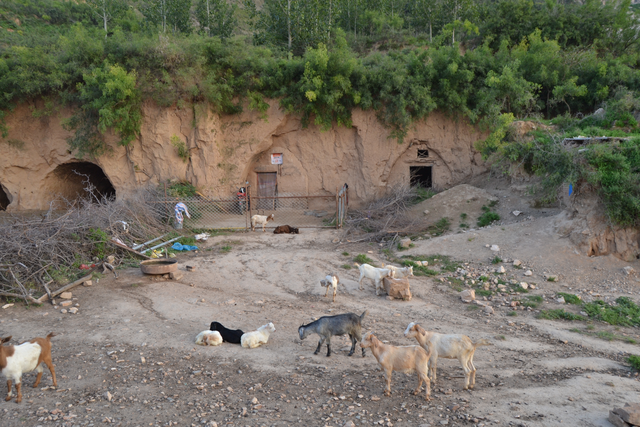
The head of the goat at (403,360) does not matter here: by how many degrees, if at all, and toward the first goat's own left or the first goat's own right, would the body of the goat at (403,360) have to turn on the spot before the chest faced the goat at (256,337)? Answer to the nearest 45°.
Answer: approximately 45° to the first goat's own right

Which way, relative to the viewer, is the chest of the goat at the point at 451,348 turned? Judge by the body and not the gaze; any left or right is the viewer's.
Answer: facing to the left of the viewer

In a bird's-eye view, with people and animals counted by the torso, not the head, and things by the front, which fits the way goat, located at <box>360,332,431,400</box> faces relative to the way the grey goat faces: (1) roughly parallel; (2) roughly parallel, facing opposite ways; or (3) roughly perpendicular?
roughly parallel

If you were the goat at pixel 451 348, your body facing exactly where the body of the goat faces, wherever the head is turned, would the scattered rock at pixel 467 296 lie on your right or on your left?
on your right

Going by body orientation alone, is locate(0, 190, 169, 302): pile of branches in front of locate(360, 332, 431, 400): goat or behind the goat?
in front

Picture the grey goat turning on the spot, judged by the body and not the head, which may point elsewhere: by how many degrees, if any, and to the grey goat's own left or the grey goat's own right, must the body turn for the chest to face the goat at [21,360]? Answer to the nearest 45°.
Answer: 0° — it already faces it

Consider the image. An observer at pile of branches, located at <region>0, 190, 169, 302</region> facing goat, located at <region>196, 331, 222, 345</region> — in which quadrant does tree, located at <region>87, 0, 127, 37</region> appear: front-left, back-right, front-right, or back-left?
back-left

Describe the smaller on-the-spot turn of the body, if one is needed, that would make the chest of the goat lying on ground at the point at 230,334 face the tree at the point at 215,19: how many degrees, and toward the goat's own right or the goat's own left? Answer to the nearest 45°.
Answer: approximately 90° to the goat's own right

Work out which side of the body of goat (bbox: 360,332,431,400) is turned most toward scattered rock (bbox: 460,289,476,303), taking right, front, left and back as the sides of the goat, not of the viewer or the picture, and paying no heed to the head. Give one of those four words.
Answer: right

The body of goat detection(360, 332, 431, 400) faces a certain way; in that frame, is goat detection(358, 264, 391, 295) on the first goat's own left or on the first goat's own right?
on the first goat's own right

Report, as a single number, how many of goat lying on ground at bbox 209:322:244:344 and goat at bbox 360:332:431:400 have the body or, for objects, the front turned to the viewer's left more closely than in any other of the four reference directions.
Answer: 2

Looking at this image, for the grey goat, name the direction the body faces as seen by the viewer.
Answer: to the viewer's left

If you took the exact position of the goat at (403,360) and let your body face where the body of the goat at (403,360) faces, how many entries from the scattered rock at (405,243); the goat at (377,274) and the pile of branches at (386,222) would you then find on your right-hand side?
3

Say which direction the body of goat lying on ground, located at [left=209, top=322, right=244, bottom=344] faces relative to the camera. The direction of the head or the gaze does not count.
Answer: to the viewer's left

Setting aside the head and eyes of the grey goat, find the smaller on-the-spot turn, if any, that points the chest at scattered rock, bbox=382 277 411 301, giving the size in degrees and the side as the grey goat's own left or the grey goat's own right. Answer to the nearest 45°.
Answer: approximately 135° to the grey goat's own right

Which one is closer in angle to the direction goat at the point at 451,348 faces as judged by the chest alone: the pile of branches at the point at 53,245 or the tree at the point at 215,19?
the pile of branches

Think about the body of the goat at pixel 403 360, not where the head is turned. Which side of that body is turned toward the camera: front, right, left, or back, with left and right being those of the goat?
left

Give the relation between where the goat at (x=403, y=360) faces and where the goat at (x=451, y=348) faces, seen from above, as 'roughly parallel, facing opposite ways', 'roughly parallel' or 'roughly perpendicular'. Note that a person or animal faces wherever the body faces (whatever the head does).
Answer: roughly parallel
